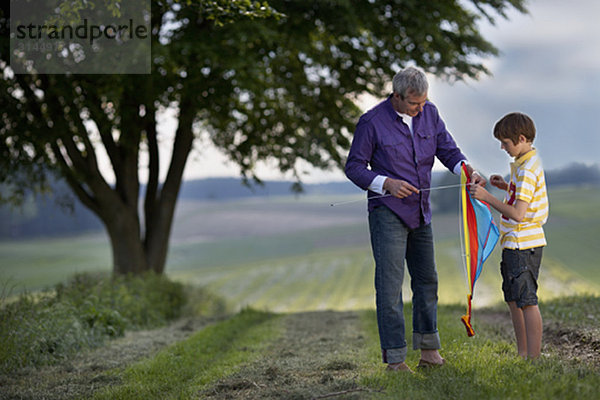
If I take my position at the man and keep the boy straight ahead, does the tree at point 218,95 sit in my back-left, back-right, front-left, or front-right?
back-left

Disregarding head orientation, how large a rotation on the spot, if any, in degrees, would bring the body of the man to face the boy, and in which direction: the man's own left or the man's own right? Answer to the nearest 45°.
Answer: approximately 45° to the man's own left

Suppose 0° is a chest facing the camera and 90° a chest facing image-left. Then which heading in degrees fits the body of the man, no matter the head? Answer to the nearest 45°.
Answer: approximately 315°

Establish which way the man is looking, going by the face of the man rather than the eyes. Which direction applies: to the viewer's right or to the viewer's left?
to the viewer's right

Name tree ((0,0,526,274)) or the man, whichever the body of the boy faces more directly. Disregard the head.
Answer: the man

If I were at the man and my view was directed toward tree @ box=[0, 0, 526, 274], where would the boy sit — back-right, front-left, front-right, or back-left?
back-right

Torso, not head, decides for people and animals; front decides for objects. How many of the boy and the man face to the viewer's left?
1

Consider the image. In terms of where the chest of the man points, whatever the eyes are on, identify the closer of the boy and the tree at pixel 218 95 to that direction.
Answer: the boy

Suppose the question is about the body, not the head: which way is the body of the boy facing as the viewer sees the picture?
to the viewer's left

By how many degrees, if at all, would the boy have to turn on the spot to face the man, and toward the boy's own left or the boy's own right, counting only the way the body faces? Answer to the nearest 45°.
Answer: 0° — they already face them

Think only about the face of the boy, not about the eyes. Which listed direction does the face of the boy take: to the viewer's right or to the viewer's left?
to the viewer's left
